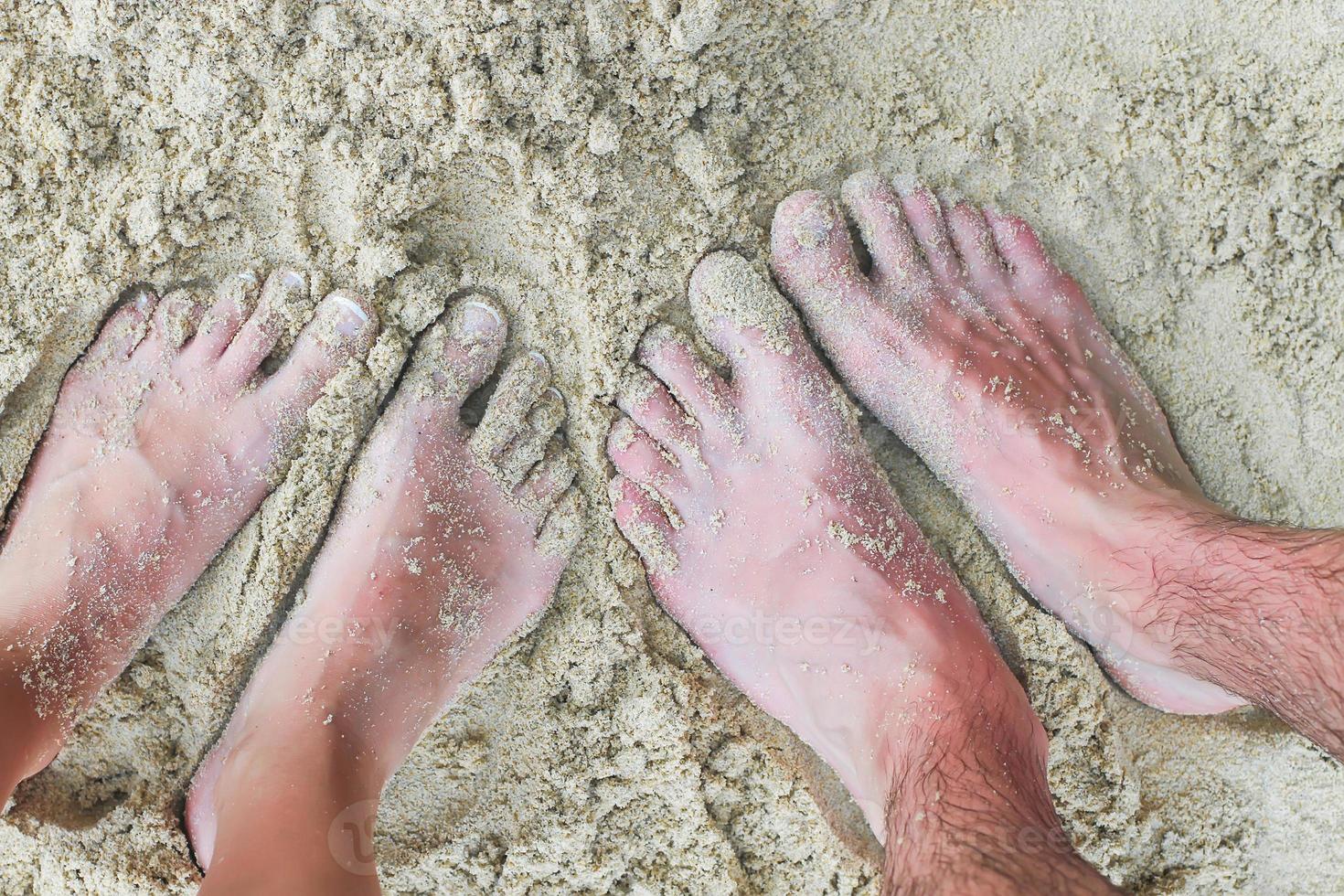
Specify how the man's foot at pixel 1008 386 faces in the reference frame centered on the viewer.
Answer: facing away from the viewer and to the left of the viewer

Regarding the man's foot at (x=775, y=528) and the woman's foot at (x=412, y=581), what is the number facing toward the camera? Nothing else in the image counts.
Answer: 0

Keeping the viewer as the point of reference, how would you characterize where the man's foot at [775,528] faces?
facing away from the viewer and to the left of the viewer

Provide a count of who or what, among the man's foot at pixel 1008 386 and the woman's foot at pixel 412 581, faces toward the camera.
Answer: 0

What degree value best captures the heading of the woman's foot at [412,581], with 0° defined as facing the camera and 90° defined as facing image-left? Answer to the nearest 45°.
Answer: approximately 225°
